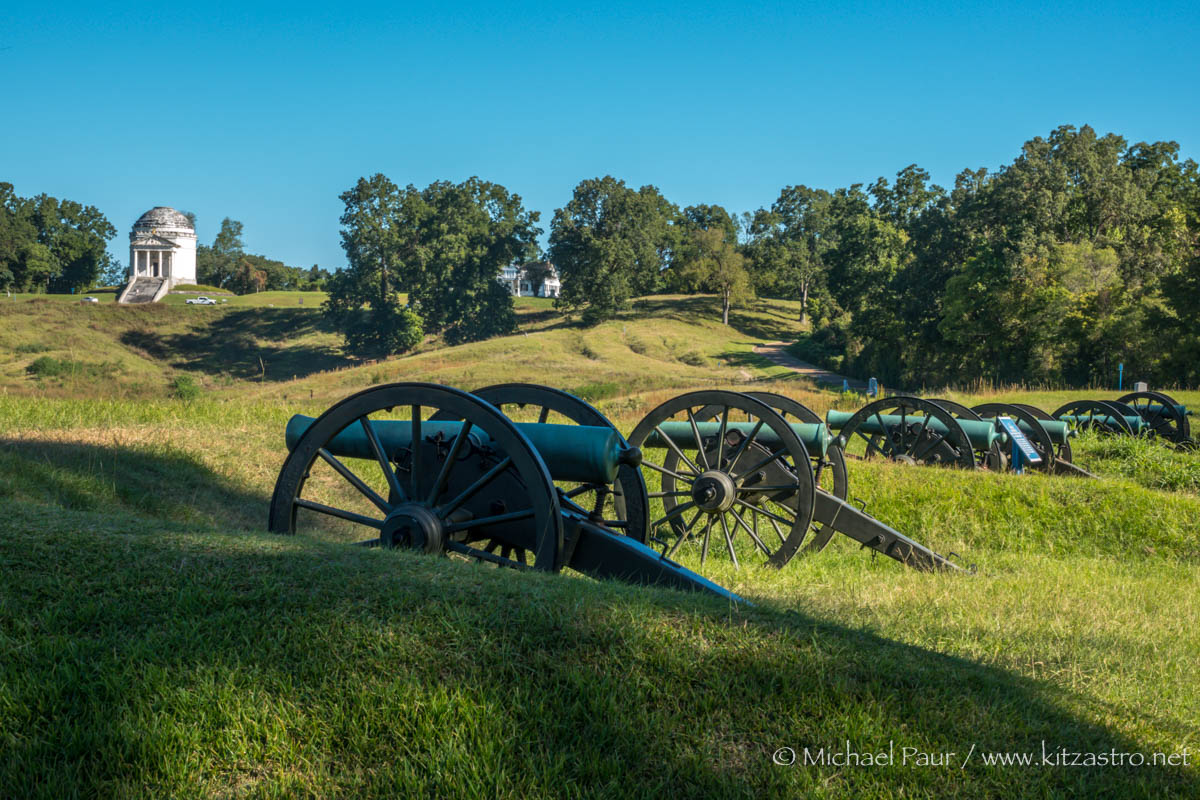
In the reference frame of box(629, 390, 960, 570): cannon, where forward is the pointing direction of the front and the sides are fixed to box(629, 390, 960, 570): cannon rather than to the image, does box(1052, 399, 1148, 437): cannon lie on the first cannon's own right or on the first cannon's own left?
on the first cannon's own right

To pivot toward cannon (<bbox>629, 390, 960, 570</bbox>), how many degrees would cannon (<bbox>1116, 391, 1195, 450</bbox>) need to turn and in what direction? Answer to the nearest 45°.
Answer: approximately 90° to its left

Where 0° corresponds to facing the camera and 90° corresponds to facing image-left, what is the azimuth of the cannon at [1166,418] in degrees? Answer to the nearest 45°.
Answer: approximately 90°

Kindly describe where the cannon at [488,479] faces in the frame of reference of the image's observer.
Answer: facing away from the viewer and to the left of the viewer

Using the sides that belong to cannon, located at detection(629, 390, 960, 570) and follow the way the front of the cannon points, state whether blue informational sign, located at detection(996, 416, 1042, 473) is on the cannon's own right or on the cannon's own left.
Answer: on the cannon's own right

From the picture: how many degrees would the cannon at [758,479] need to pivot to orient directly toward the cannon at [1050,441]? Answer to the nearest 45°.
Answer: approximately 135° to its right

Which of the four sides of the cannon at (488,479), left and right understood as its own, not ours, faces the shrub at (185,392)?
front

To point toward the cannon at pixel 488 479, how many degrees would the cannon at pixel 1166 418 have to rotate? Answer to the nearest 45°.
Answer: approximately 90° to its left

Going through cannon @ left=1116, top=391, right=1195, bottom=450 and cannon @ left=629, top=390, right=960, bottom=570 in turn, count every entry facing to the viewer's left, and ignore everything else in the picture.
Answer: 2

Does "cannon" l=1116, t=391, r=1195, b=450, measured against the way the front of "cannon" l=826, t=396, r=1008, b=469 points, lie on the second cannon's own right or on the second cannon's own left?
on the second cannon's own right

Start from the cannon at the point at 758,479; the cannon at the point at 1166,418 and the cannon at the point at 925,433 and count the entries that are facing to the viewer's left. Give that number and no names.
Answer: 3

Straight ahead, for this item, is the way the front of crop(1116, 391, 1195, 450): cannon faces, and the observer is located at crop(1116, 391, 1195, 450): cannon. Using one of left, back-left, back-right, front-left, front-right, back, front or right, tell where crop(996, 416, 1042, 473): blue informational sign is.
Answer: left

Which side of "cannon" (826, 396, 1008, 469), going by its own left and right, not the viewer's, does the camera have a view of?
left

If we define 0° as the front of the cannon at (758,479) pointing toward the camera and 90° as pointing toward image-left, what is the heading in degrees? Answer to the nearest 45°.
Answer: approximately 90°
